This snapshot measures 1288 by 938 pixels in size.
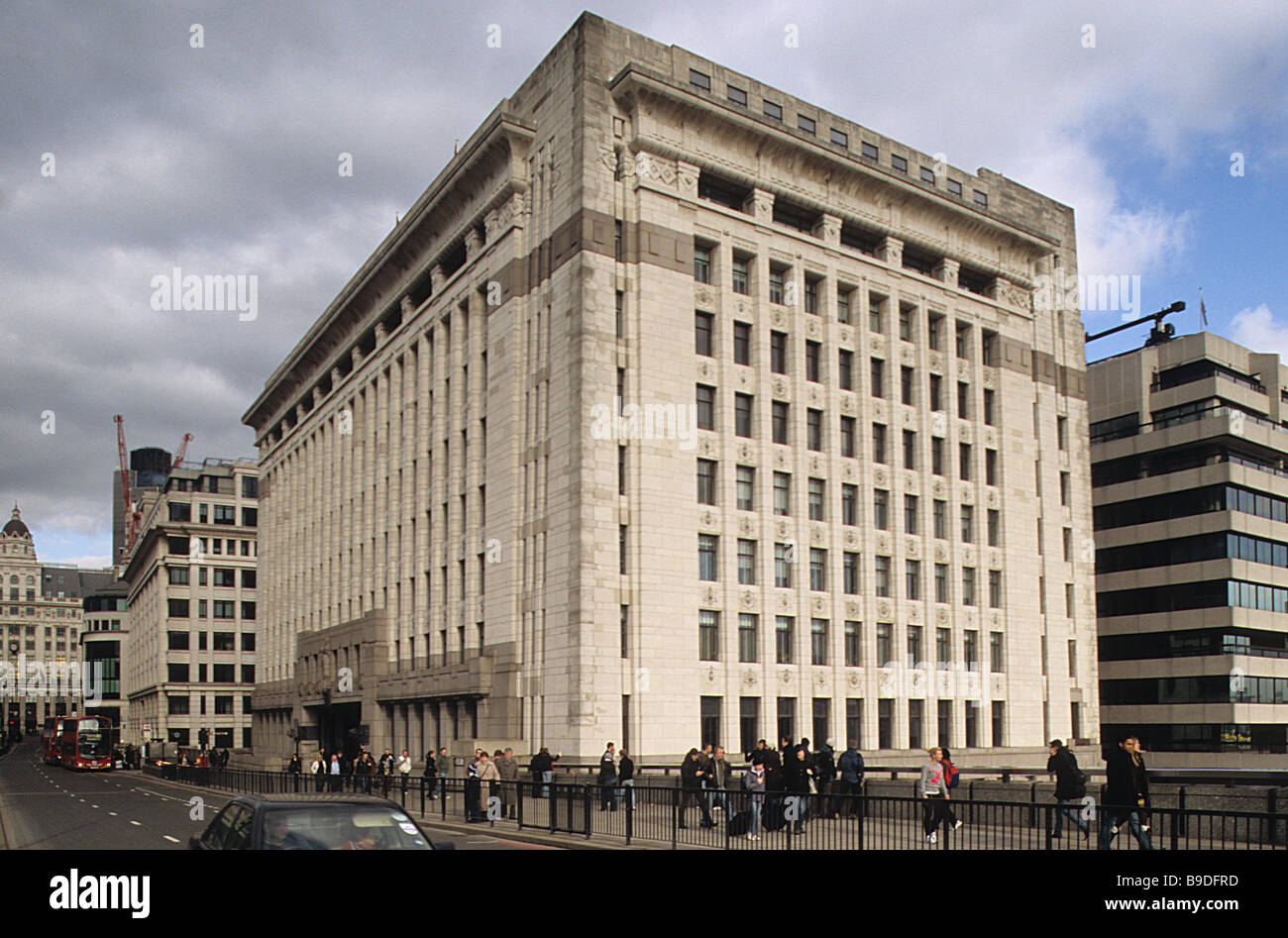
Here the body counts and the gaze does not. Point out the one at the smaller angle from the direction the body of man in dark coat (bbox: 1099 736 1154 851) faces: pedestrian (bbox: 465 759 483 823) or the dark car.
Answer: the dark car

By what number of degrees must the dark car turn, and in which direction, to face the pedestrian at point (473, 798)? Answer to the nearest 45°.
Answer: approximately 135° to its left

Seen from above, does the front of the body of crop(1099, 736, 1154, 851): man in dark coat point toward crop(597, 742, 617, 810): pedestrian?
no

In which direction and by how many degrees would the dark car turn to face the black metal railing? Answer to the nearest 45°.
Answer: approximately 90° to its left

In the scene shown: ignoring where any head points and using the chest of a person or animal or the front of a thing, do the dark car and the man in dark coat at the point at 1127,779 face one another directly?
no

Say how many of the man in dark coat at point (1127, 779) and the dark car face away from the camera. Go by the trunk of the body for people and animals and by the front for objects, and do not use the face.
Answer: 0

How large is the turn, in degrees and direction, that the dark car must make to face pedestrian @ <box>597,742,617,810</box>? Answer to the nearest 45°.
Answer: approximately 135° to its left

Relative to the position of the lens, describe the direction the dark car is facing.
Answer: facing the viewer and to the right of the viewer
